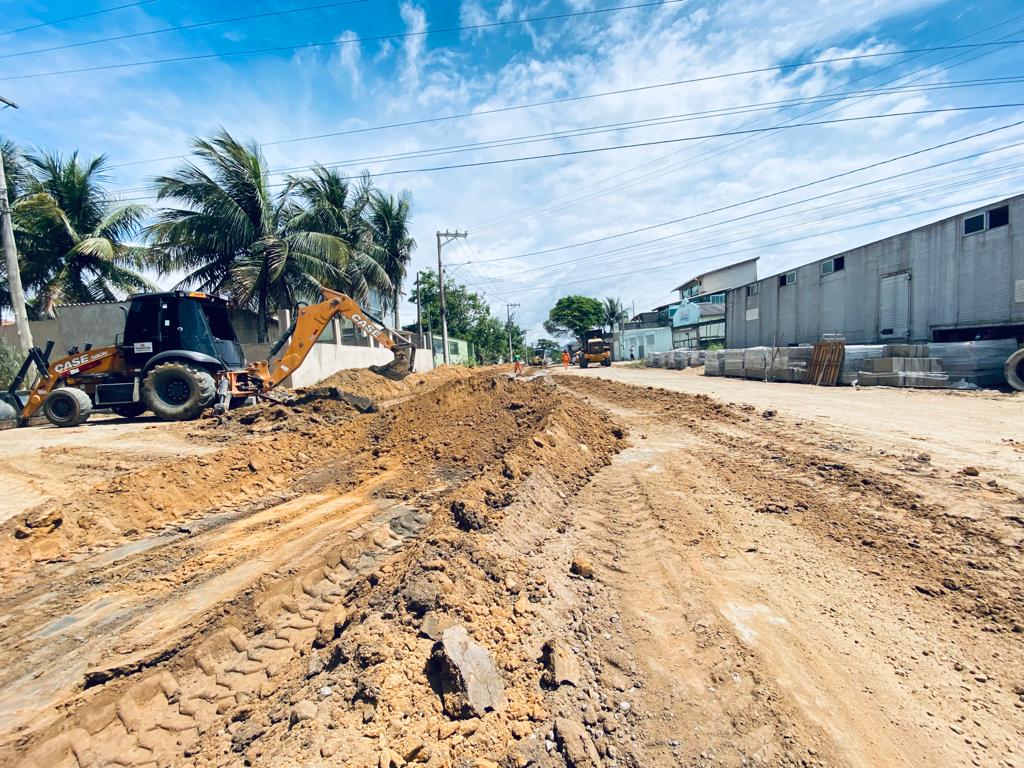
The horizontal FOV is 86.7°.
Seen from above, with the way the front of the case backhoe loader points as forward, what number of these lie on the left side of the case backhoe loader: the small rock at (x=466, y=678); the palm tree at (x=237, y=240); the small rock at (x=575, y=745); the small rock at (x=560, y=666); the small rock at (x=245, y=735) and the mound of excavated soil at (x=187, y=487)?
5

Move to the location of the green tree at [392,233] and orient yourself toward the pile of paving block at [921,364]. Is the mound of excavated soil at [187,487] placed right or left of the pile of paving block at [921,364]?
right

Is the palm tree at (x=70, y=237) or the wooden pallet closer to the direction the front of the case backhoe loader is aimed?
the palm tree

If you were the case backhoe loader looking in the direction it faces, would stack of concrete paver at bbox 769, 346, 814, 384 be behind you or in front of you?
behind

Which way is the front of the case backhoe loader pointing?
to the viewer's left

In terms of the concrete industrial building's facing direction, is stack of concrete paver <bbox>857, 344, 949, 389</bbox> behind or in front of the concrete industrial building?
in front

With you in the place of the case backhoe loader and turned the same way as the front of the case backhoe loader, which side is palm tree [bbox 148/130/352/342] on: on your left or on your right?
on your right

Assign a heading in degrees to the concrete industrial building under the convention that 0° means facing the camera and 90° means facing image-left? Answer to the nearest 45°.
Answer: approximately 45°

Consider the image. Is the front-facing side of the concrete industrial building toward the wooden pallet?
yes

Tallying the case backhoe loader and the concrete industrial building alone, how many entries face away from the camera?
0

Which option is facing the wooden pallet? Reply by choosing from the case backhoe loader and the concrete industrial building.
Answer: the concrete industrial building

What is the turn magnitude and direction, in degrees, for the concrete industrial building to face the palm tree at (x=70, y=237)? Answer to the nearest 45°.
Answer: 0° — it already faces it
